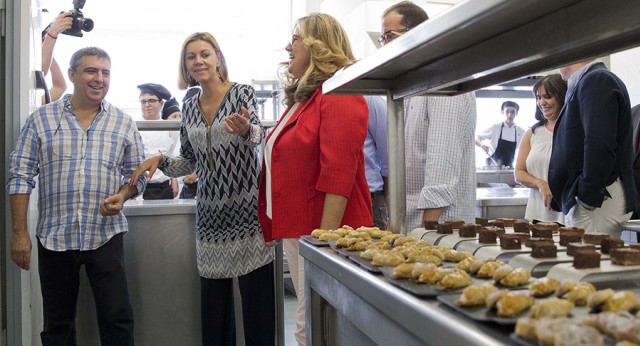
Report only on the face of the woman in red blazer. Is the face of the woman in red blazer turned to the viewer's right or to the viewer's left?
to the viewer's left

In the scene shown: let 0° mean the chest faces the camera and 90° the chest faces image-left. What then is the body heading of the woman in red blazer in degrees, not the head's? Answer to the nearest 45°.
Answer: approximately 90°

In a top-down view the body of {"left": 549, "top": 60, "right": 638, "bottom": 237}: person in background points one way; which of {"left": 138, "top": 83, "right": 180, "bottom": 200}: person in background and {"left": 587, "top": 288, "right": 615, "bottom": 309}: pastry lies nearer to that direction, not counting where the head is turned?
the person in background

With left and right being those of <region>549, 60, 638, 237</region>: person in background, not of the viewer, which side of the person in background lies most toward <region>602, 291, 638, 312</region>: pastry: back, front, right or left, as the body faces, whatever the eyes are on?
left

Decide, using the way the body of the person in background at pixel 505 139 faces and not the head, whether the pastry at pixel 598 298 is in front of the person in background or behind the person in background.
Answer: in front

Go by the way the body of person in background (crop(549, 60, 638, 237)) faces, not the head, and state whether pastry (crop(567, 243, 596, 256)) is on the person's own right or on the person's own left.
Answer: on the person's own left

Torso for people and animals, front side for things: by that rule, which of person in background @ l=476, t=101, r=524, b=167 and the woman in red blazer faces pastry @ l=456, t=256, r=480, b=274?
the person in background
